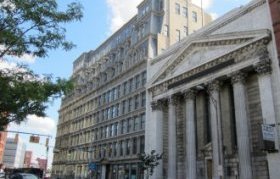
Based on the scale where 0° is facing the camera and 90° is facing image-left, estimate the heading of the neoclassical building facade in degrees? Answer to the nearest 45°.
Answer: approximately 45°
